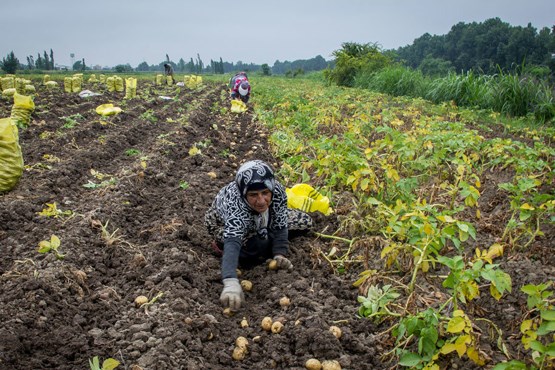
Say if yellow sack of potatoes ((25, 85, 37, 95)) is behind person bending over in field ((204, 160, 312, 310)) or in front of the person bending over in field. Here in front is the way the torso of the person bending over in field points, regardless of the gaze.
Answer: behind

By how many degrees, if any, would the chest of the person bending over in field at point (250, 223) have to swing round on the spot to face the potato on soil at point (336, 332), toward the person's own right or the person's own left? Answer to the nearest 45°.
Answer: approximately 45° to the person's own left

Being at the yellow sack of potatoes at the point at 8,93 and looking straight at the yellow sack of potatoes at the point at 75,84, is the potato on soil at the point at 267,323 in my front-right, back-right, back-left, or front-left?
back-right

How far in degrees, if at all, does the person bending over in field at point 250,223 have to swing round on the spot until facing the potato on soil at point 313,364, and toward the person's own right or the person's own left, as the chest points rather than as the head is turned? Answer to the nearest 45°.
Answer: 0° — they already face it

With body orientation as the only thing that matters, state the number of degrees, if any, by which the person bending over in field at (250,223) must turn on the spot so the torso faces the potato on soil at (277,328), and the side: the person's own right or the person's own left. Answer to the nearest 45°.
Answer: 0° — they already face it

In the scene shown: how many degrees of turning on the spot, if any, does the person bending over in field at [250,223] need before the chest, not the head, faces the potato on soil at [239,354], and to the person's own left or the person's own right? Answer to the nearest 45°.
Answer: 0° — they already face it

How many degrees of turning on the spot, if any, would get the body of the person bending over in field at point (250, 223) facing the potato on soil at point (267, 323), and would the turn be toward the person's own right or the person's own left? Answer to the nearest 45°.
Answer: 0° — they already face it

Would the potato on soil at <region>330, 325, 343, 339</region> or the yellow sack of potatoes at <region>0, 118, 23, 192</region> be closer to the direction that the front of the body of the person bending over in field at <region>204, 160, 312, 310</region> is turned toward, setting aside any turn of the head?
the potato on soil

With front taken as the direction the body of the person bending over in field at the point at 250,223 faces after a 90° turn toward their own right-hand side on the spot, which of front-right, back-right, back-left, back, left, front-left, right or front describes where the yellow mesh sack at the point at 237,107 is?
right

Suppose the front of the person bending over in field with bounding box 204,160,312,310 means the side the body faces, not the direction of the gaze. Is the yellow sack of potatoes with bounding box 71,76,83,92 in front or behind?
behind

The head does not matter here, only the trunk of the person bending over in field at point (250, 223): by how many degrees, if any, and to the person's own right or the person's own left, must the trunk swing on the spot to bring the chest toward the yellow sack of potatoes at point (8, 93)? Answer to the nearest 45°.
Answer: approximately 135° to the person's own right

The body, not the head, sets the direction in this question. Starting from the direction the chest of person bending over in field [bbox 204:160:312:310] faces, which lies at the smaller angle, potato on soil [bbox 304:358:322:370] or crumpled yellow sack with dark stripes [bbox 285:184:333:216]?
the potato on soil

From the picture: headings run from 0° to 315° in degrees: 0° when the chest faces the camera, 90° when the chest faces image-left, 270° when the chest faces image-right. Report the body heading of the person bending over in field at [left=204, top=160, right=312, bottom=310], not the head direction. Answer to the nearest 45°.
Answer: approximately 0°
